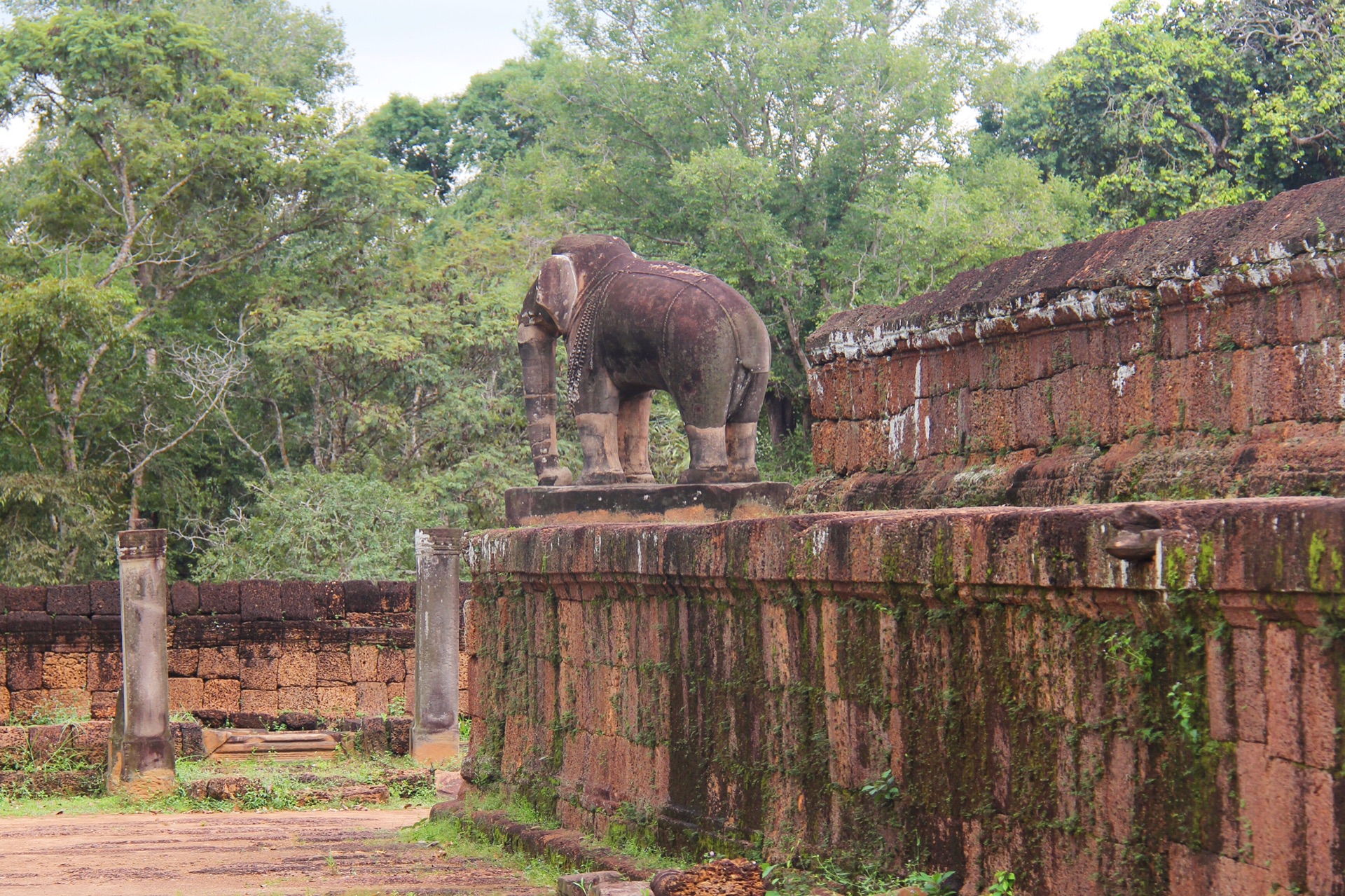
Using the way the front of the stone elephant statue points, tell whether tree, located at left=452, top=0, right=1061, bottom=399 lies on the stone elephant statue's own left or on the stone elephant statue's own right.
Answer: on the stone elephant statue's own right

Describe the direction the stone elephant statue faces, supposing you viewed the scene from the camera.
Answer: facing away from the viewer and to the left of the viewer

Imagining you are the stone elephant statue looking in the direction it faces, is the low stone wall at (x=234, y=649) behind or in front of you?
in front

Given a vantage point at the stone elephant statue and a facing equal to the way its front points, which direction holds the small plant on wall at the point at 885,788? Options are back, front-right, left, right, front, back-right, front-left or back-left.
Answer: back-left

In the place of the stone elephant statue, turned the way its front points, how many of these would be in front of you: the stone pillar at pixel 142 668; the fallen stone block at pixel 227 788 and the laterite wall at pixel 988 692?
2

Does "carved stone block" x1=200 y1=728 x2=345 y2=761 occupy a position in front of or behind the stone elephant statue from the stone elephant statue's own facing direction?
in front

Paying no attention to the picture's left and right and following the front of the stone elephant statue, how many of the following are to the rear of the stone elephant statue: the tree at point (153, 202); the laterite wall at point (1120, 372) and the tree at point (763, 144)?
1

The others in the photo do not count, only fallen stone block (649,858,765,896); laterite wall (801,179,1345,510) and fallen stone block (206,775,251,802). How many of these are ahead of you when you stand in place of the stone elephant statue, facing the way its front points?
1

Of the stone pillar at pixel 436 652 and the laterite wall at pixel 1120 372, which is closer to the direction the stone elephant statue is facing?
the stone pillar

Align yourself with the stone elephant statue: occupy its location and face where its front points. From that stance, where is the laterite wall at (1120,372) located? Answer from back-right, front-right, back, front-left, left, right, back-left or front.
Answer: back

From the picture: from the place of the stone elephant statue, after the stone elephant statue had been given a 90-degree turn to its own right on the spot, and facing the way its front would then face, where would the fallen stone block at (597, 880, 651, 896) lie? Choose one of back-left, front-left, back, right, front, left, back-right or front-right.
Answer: back-right
